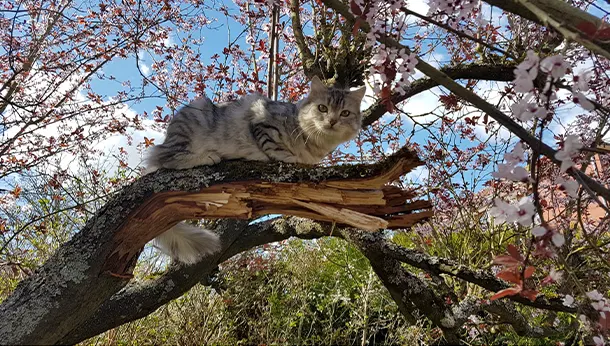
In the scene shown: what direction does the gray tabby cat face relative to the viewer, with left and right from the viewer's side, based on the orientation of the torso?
facing to the right of the viewer
